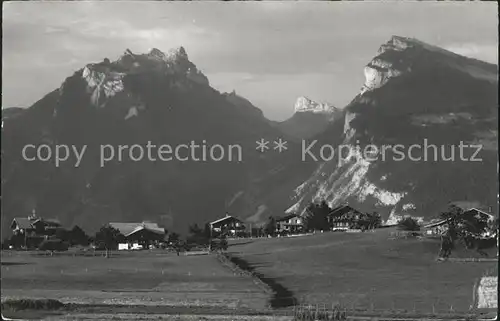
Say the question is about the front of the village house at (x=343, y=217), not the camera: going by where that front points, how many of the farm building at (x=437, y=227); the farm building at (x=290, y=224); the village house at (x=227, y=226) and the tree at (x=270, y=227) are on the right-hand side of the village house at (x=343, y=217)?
3

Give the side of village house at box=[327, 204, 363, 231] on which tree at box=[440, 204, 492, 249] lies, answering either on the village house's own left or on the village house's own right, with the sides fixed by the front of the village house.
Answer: on the village house's own left

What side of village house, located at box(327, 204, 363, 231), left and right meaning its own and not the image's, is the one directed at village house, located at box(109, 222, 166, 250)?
right

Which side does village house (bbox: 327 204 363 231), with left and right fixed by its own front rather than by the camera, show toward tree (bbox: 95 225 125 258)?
right

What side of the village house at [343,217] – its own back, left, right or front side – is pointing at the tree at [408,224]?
left

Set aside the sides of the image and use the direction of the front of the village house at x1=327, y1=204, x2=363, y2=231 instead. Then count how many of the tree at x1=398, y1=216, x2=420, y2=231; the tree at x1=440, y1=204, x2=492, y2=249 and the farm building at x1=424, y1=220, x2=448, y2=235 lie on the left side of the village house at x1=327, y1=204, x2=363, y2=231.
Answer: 3

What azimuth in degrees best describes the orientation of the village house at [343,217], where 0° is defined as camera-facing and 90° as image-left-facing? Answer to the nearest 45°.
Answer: approximately 0°

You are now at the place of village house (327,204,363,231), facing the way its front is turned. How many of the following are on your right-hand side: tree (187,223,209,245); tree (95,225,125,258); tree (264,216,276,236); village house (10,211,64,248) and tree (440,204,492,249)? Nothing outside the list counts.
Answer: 4

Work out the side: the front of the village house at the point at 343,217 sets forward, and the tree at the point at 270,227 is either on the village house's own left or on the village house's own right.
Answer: on the village house's own right

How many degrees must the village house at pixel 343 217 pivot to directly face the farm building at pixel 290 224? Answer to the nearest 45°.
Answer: approximately 90° to its right

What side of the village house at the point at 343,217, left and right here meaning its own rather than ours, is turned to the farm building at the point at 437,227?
left
